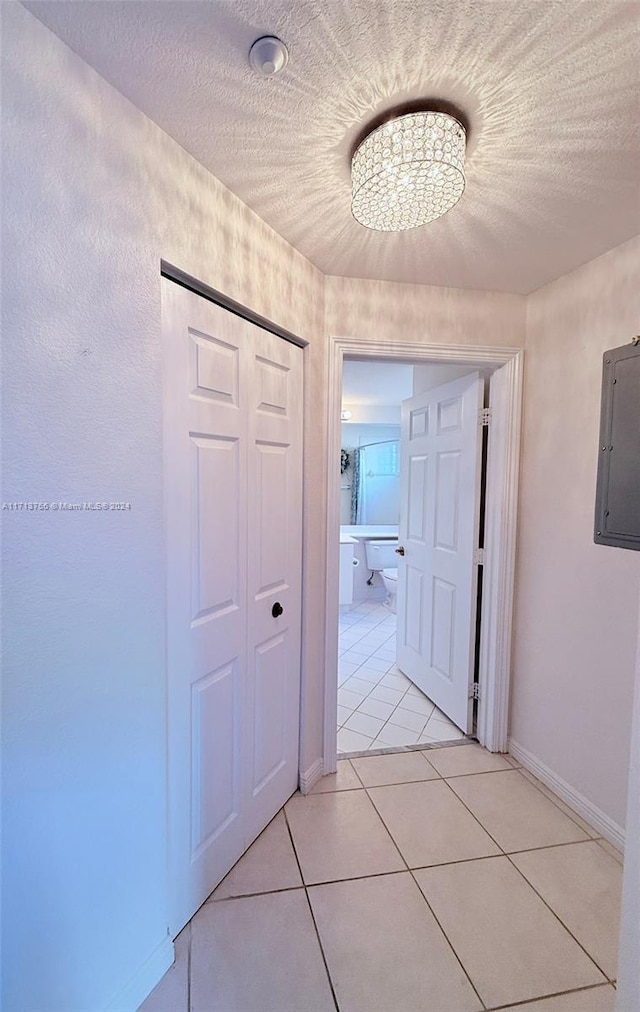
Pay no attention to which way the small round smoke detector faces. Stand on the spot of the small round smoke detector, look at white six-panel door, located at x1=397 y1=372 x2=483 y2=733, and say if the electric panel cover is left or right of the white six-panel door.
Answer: right

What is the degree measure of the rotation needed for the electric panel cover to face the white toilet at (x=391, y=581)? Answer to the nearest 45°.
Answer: approximately 90° to its right

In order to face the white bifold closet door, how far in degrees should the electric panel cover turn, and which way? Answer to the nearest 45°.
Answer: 0° — it already faces it

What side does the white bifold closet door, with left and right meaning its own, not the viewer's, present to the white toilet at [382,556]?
left

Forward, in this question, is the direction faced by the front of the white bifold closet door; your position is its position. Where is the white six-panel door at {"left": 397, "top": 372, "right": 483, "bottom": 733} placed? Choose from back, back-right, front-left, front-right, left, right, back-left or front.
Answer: left

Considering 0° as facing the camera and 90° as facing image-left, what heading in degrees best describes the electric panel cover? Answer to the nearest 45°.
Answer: approximately 45°

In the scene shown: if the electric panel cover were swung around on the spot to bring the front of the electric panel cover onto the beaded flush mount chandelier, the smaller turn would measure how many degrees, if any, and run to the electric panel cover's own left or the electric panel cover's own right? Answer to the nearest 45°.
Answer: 0° — it already faces it

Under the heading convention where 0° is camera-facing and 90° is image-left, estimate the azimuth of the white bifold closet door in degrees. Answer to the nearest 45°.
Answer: approximately 315°

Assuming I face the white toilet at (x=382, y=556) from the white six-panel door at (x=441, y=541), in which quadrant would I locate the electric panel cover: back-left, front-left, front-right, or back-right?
back-right

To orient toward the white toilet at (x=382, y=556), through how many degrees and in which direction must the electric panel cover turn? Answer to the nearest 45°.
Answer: approximately 90° to its right
